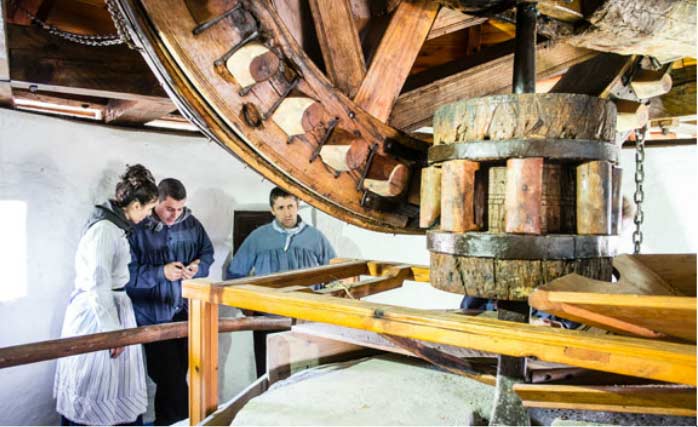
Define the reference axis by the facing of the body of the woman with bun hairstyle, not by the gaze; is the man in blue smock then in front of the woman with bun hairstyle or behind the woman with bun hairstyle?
in front

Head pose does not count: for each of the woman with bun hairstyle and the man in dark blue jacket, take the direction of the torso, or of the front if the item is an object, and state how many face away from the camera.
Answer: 0

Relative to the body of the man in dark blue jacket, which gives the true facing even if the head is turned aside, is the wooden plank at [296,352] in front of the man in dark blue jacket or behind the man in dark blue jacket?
in front

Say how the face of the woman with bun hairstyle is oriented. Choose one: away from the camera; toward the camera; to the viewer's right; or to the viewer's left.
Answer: to the viewer's right

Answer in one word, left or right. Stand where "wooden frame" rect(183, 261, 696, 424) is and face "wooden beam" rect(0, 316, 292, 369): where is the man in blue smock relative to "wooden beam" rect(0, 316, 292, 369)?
right

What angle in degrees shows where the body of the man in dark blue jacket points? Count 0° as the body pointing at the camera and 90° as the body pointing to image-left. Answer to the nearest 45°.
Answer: approximately 315°

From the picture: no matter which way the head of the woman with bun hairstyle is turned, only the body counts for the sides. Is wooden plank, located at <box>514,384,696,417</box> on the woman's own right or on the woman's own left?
on the woman's own right

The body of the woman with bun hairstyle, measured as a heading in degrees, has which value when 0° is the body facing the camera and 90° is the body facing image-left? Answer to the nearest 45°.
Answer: approximately 270°
